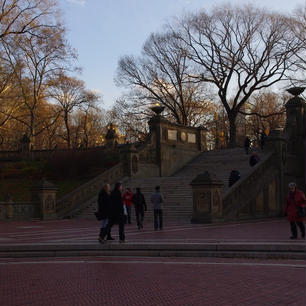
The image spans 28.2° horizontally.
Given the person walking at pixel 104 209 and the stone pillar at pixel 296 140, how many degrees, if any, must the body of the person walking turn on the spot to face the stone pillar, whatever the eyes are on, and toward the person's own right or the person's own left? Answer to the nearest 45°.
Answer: approximately 45° to the person's own left

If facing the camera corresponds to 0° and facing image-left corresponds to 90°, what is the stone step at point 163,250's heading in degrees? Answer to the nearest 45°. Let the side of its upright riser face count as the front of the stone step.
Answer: approximately 0°

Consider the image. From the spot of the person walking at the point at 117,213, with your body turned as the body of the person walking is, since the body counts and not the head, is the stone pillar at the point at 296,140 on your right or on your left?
on your left

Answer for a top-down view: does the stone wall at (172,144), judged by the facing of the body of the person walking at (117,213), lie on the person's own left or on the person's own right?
on the person's own left

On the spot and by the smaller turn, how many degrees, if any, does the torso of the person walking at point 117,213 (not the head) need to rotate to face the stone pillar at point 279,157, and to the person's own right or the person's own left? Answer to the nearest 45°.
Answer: approximately 45° to the person's own left

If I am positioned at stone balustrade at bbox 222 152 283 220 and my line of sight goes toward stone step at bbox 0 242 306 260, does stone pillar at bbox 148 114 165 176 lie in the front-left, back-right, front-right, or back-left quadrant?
back-right
